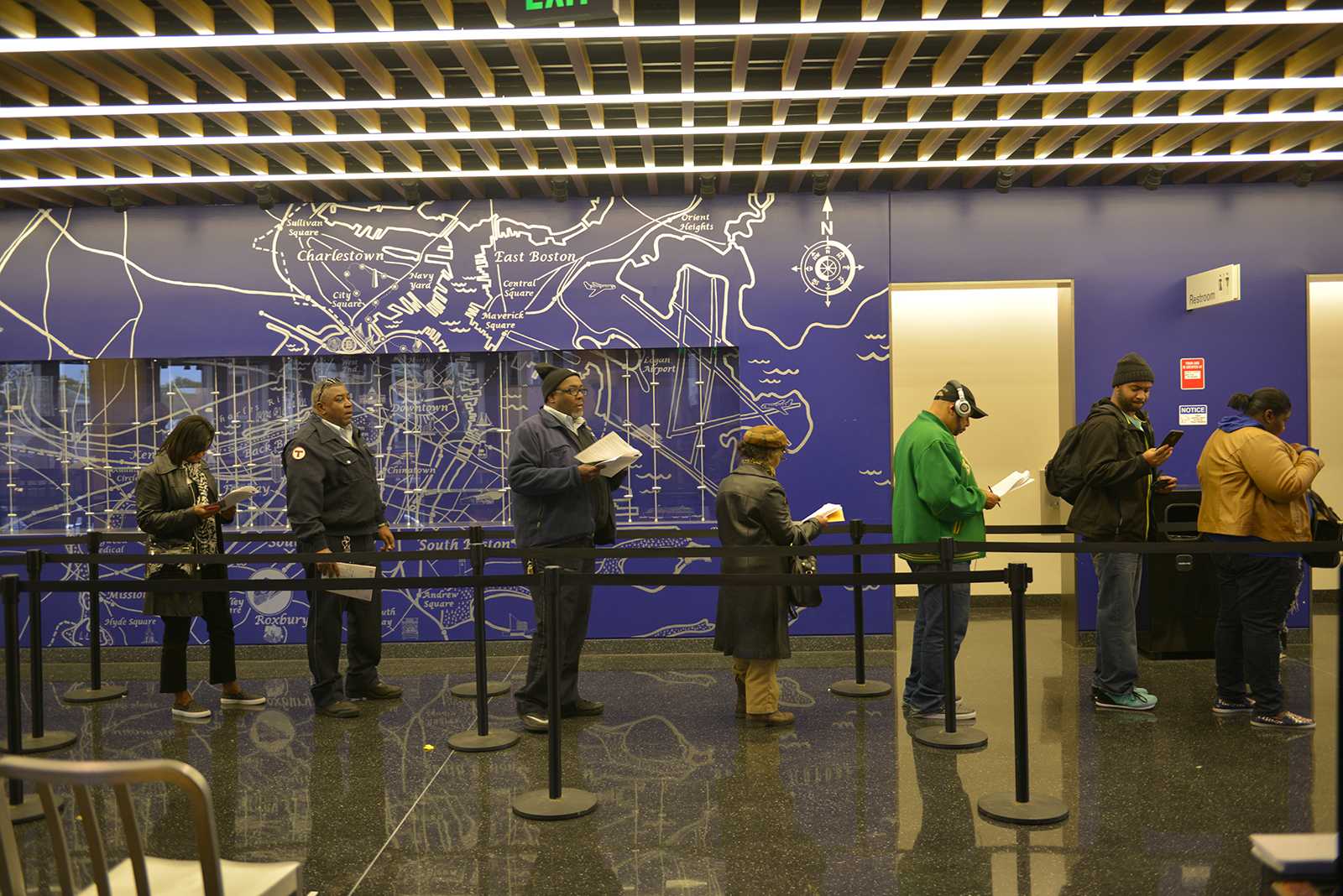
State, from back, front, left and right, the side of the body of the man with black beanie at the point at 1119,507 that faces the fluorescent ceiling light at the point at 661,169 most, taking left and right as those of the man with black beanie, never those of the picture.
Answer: back

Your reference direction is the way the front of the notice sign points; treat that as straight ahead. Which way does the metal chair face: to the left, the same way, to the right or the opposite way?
the opposite way

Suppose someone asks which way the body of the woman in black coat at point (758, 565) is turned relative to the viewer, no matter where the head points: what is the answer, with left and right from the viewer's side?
facing away from the viewer and to the right of the viewer

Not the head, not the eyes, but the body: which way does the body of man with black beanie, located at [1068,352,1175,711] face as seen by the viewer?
to the viewer's right

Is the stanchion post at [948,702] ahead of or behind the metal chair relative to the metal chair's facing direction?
ahead

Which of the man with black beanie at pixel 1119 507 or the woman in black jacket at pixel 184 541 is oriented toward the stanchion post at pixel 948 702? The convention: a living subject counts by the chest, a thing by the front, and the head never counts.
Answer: the woman in black jacket

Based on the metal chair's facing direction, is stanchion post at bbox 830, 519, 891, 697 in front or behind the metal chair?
in front

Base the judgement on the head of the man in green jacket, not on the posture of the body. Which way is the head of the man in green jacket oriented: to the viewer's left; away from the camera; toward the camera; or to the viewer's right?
to the viewer's right

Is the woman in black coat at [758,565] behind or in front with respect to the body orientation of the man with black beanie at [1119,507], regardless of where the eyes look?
behind

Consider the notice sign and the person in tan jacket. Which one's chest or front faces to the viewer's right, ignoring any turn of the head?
the person in tan jacket

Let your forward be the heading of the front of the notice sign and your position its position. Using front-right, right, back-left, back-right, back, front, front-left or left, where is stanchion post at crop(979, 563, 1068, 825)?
front

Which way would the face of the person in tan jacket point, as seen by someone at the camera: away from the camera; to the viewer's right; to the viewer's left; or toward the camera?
to the viewer's right

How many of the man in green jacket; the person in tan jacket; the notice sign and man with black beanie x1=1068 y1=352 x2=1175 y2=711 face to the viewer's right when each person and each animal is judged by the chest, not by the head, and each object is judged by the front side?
3

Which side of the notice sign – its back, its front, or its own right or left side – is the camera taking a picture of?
front

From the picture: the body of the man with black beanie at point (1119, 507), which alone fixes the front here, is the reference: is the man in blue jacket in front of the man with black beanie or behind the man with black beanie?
behind

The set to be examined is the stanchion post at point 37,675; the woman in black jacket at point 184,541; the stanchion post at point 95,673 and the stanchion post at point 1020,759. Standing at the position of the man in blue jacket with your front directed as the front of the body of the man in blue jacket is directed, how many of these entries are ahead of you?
1

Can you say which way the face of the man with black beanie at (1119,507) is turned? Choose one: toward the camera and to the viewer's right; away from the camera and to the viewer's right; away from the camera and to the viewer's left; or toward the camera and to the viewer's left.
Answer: toward the camera and to the viewer's right

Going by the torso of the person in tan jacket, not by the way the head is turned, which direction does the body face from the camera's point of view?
to the viewer's right

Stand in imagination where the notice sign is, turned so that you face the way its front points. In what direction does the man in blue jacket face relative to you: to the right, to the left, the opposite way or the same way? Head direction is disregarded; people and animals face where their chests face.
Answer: to the left

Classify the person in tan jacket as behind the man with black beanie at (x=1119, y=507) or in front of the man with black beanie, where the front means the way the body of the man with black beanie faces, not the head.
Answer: in front
